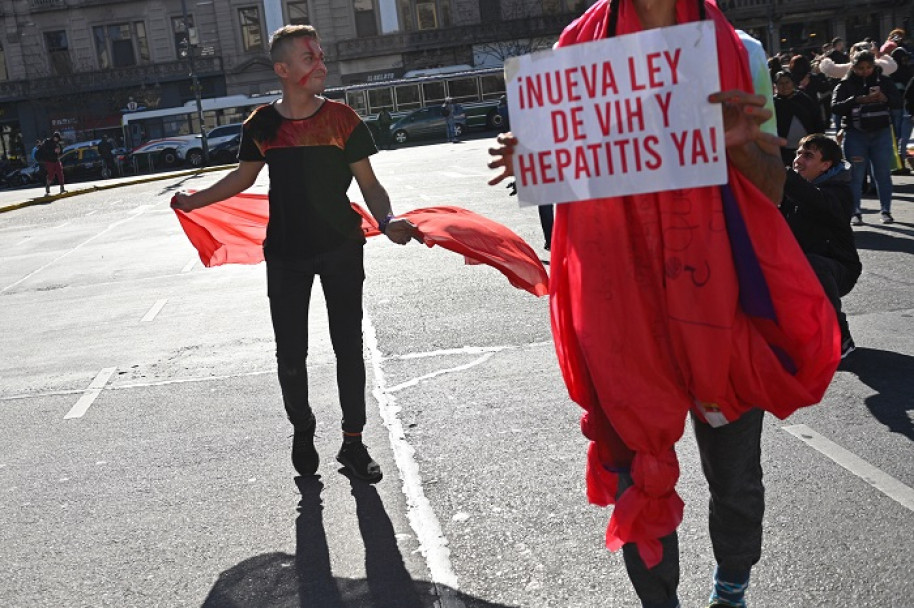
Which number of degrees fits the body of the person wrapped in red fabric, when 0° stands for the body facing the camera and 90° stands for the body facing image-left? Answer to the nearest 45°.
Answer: approximately 0°

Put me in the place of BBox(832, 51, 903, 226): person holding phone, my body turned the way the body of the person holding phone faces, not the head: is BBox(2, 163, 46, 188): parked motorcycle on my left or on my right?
on my right

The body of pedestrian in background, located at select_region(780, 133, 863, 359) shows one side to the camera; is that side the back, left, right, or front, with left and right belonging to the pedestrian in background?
left

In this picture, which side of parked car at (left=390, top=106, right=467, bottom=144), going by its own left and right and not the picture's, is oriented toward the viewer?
left

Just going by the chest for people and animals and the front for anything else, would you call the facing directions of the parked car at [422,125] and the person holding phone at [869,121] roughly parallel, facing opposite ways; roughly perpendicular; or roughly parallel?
roughly perpendicular
